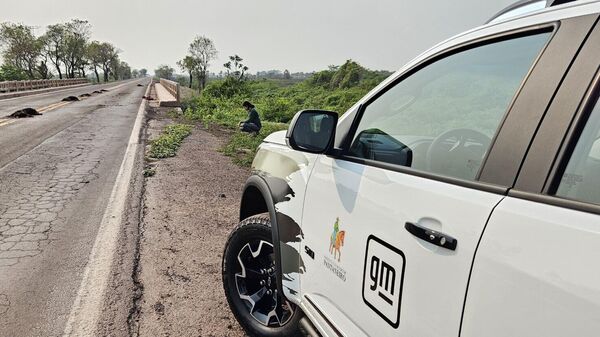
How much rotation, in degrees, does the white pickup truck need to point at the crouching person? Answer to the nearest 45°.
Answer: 0° — it already faces them

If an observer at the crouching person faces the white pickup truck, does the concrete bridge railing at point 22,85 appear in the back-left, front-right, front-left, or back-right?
back-right

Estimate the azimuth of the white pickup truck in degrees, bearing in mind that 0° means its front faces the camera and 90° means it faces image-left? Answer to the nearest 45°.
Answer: approximately 135°

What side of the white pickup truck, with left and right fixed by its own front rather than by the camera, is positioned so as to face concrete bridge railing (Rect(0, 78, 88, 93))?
front
